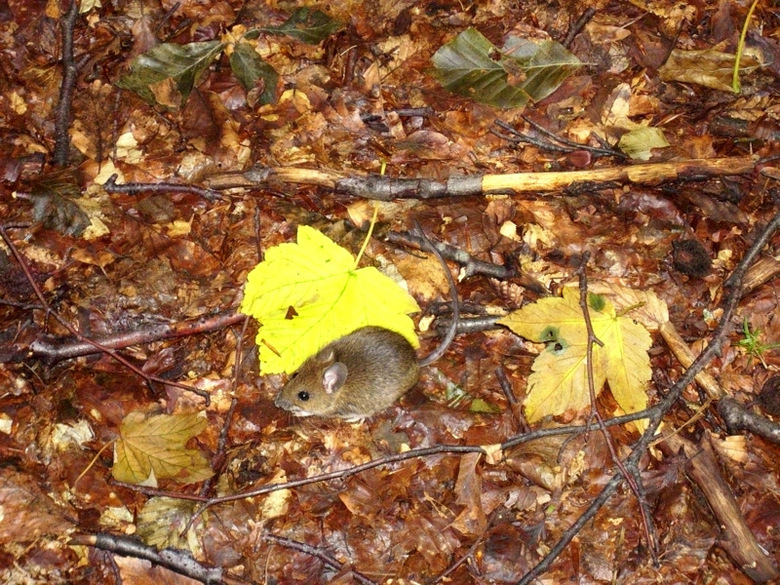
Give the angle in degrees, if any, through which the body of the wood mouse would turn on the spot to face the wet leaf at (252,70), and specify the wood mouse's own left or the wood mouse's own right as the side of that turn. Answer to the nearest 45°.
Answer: approximately 90° to the wood mouse's own right

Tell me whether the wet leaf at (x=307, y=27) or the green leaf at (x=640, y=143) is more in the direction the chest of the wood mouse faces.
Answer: the wet leaf

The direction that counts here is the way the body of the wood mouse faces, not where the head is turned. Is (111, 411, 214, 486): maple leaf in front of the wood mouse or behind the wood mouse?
in front

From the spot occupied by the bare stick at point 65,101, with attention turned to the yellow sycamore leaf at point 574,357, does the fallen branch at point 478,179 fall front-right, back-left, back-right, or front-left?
front-left

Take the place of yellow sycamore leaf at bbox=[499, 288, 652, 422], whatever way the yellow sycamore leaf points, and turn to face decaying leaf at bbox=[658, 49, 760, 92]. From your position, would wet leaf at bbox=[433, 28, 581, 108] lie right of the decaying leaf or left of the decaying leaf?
left

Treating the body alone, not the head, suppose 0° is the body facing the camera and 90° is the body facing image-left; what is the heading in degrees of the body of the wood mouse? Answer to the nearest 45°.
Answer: approximately 90°

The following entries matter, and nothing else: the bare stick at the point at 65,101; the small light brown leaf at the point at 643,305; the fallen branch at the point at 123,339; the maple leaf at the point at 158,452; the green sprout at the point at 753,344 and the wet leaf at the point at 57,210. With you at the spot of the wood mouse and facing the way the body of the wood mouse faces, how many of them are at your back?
2

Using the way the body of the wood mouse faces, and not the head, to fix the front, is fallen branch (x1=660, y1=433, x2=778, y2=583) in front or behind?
behind

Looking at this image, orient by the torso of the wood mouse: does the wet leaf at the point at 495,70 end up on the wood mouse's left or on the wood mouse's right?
on the wood mouse's right

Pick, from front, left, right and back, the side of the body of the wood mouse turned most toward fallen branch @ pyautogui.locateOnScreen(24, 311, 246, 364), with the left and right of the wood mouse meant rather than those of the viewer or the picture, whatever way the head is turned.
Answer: front

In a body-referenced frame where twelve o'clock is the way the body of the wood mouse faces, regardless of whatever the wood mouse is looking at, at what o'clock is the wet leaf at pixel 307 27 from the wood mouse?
The wet leaf is roughly at 3 o'clock from the wood mouse.

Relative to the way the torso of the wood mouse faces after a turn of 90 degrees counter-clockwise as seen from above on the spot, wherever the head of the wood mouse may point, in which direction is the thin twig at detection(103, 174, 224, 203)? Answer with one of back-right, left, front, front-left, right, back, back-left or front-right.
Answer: back-right

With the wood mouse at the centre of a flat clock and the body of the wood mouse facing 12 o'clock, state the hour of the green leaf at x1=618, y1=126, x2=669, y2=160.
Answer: The green leaf is roughly at 5 o'clock from the wood mouse.

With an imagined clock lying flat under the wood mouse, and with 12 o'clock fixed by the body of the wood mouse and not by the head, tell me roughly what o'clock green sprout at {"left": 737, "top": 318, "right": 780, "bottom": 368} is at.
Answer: The green sprout is roughly at 6 o'clock from the wood mouse.
